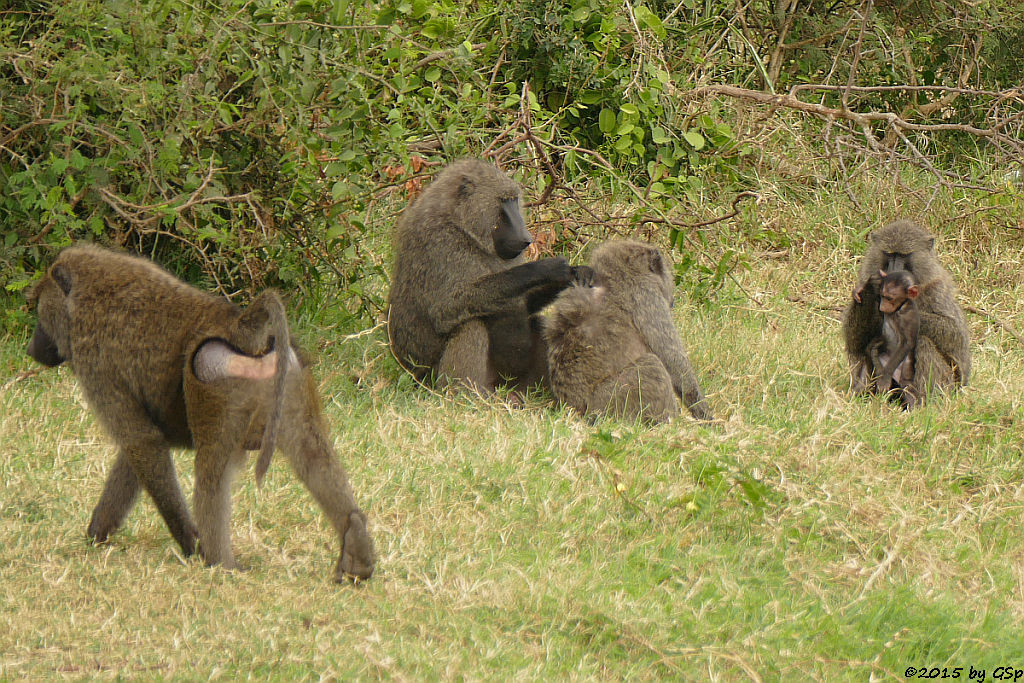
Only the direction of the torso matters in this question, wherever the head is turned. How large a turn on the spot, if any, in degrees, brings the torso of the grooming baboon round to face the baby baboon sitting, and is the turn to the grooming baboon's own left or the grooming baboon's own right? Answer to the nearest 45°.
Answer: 0° — it already faces it

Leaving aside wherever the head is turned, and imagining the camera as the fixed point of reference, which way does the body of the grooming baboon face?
to the viewer's right

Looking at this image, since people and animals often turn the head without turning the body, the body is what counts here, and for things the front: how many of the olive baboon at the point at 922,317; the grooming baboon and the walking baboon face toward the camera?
1

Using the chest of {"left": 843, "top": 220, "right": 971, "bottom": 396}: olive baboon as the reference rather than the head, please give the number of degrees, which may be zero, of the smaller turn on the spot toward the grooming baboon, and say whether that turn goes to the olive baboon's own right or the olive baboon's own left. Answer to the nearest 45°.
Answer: approximately 90° to the olive baboon's own right

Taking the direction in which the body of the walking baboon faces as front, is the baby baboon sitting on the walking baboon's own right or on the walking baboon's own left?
on the walking baboon's own right

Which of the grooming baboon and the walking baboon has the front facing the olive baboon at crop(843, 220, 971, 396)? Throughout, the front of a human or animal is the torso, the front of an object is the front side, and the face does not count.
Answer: the grooming baboon

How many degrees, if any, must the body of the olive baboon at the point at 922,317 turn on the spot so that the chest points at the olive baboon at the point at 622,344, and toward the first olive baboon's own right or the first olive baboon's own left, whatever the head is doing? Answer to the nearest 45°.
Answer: approximately 45° to the first olive baboon's own right

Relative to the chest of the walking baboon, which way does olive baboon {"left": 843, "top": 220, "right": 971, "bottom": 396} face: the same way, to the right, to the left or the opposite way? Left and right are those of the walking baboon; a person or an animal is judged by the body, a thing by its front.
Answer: to the left

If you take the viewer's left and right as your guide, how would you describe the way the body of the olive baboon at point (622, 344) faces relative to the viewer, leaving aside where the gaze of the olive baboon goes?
facing away from the viewer and to the right of the viewer

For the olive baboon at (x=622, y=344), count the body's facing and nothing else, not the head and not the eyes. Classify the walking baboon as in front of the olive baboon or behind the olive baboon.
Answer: behind

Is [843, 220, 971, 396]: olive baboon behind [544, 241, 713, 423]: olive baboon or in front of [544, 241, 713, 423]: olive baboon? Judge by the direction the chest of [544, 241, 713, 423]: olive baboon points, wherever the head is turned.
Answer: in front

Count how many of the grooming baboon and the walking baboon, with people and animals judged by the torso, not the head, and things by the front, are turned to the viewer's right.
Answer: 1

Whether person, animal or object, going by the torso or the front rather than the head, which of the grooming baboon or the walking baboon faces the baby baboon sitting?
the grooming baboon

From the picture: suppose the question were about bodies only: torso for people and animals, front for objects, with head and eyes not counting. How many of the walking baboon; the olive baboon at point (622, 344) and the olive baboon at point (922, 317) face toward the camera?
1

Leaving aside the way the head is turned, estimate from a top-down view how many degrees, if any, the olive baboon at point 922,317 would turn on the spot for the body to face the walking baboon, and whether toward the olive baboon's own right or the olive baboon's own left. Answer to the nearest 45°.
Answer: approximately 45° to the olive baboon's own right

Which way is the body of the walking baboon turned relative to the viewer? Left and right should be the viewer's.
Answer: facing away from the viewer and to the left of the viewer
